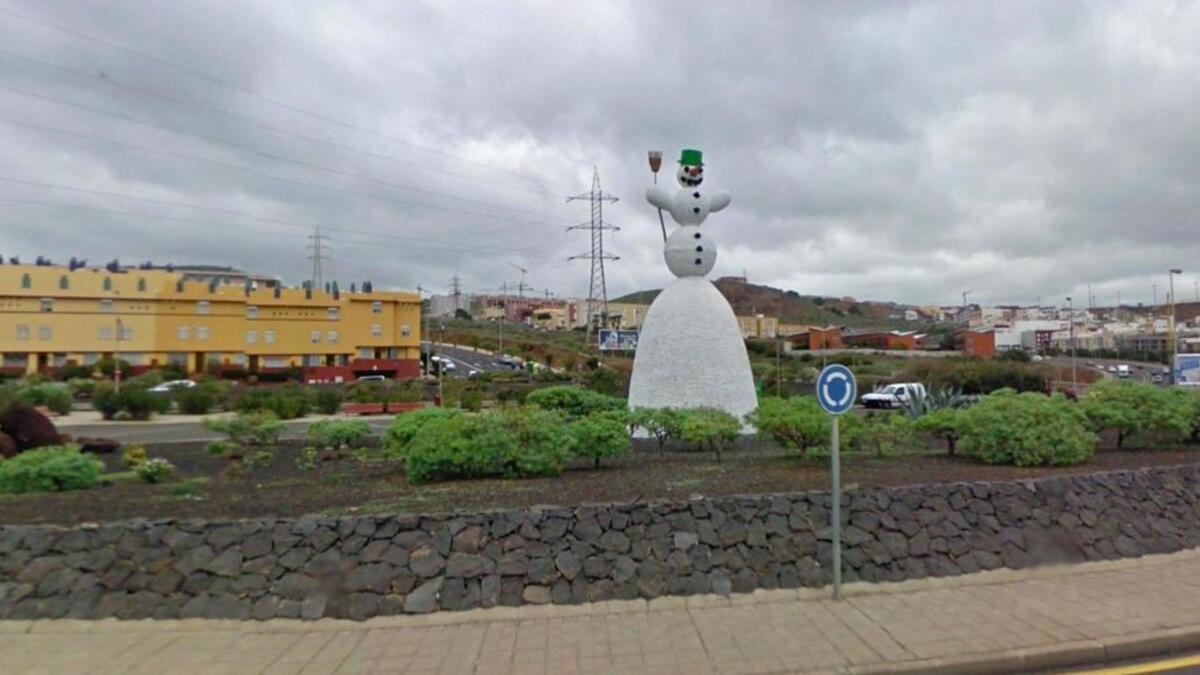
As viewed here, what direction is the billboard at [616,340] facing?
toward the camera

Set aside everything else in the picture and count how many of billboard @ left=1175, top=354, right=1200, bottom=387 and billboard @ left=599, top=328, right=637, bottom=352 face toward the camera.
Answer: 2

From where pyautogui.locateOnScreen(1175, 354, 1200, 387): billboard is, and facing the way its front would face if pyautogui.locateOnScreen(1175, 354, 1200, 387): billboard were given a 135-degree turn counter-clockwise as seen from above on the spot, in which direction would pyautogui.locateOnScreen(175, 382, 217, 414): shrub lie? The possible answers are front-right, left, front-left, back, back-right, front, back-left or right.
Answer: back

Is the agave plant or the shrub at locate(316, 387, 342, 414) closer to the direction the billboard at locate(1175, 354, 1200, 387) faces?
the agave plant

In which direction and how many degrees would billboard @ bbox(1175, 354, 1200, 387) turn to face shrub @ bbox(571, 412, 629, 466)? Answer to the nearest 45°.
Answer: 0° — it already faces it

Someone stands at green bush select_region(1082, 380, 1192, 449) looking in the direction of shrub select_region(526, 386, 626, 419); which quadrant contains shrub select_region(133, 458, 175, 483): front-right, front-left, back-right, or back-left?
front-left

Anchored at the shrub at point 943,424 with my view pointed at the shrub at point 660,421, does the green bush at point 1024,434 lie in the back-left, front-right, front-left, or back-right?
back-left

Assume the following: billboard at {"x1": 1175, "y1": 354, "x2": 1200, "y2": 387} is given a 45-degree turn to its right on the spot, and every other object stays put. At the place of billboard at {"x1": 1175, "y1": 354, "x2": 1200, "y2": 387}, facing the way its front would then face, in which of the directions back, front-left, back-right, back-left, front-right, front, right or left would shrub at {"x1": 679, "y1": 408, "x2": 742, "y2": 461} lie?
front-left

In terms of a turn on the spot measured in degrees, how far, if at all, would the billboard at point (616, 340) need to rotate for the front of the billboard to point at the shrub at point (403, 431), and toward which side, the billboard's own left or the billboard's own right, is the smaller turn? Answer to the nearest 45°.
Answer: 0° — it already faces it

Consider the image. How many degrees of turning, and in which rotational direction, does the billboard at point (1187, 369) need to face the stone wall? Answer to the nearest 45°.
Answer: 0° — it already faces it

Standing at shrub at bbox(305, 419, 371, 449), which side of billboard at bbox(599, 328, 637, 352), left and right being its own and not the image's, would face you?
front

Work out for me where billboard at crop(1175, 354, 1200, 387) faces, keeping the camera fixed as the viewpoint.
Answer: facing the viewer

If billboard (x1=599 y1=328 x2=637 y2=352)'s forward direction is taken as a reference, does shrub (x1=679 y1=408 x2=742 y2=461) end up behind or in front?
in front

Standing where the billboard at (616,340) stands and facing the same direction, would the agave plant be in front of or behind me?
in front

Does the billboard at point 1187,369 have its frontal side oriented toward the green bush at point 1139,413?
yes
